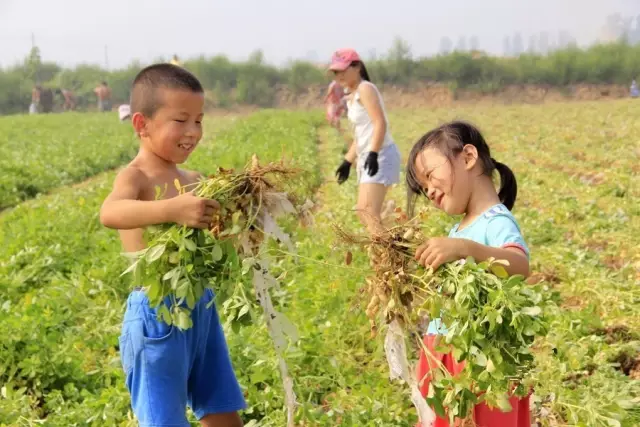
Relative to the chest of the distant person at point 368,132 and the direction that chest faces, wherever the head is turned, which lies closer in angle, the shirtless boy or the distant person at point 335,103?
the shirtless boy

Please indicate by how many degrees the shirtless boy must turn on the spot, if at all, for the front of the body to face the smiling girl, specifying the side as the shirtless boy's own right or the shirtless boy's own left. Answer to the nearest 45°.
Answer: approximately 45° to the shirtless boy's own left

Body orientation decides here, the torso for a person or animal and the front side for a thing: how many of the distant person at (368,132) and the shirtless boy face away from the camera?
0

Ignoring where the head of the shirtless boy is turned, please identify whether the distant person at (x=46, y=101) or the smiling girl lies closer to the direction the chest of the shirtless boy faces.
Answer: the smiling girl

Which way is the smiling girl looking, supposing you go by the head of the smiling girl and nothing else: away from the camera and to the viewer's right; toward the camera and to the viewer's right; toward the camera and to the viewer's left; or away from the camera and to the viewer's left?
toward the camera and to the viewer's left

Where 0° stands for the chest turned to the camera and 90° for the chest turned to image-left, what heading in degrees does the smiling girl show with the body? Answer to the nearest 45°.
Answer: approximately 45°

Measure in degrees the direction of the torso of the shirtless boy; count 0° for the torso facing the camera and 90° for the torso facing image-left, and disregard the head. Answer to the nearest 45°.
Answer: approximately 315°

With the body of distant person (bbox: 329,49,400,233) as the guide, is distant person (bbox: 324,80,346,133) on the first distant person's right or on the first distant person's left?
on the first distant person's right
